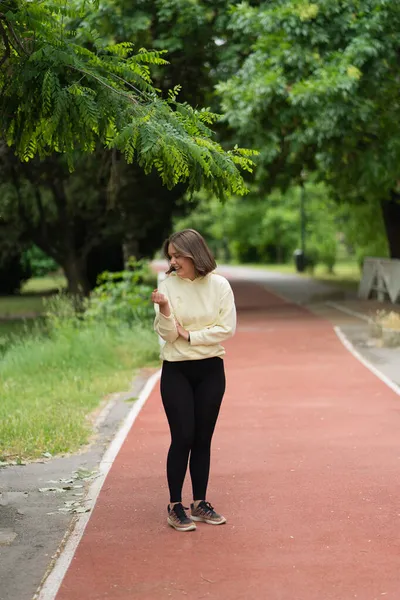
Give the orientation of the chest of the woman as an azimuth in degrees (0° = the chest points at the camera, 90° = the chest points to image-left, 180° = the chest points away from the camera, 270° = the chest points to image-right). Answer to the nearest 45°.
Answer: approximately 0°

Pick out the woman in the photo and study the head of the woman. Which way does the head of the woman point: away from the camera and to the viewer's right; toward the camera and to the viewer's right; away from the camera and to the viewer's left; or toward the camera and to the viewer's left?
toward the camera and to the viewer's left

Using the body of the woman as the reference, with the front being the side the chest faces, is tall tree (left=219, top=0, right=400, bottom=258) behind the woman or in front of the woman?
behind
